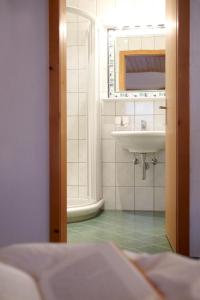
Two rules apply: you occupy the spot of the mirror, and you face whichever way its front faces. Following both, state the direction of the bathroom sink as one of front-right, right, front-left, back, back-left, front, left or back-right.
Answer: front

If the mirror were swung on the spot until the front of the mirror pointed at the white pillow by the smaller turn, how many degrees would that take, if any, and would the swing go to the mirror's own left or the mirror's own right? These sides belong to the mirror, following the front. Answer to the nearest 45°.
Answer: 0° — it already faces it

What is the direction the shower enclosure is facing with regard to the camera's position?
facing the viewer and to the right of the viewer

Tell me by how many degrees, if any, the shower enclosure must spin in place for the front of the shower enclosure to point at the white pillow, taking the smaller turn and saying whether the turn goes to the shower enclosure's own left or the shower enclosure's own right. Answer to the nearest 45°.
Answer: approximately 45° to the shower enclosure's own right

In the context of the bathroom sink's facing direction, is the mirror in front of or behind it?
behind

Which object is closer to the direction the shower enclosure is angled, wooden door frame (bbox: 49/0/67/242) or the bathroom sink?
the bathroom sink

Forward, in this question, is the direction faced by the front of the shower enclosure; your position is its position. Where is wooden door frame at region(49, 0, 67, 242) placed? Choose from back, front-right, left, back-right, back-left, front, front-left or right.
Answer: front-right

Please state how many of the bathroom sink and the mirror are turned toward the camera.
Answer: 2

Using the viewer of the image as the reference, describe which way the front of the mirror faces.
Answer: facing the viewer

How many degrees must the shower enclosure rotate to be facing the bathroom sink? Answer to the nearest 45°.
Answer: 0° — it already faces it
